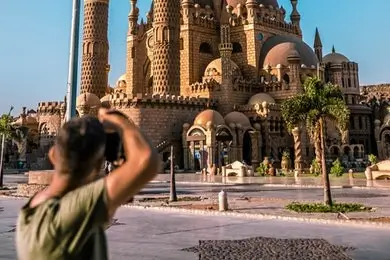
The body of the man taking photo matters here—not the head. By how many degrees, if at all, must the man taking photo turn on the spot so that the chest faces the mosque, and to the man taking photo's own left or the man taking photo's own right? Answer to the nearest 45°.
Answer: approximately 45° to the man taking photo's own left

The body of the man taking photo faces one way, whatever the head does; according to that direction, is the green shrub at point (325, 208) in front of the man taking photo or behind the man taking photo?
in front

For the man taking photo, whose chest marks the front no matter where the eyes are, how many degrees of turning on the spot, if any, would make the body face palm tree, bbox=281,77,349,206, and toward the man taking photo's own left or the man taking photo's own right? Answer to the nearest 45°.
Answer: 0° — they already face it

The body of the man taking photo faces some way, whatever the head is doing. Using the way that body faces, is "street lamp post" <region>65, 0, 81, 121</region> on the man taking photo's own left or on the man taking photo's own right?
on the man taking photo's own left

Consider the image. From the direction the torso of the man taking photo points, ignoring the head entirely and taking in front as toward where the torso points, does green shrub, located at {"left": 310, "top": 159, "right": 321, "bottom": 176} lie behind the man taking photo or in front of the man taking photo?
in front

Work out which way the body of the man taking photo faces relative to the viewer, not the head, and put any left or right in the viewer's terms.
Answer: facing away from the viewer and to the right of the viewer
